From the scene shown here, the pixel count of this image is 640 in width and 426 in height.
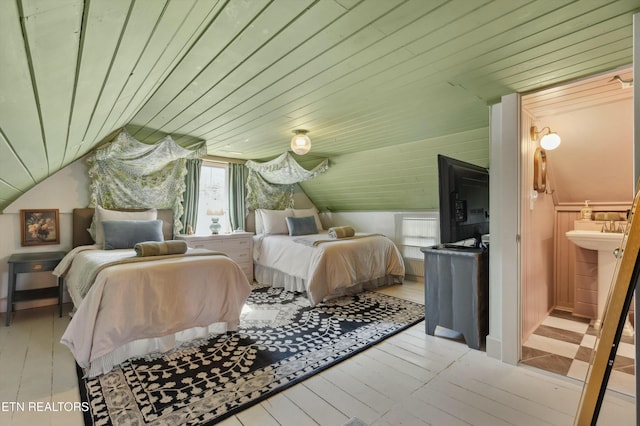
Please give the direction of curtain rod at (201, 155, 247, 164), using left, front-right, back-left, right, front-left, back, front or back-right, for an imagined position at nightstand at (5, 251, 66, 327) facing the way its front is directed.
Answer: front-left

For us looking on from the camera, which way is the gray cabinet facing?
facing away from the viewer and to the left of the viewer

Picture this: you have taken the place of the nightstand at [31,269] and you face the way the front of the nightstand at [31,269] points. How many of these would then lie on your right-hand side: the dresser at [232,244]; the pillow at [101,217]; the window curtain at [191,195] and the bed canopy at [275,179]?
0

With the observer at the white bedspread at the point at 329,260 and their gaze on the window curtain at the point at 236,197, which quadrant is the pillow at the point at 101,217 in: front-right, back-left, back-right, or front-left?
front-left

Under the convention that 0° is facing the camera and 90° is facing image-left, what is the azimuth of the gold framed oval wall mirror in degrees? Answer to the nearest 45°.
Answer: approximately 315°

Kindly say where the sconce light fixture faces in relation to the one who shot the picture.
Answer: facing the viewer and to the right of the viewer

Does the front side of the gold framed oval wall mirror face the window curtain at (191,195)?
no

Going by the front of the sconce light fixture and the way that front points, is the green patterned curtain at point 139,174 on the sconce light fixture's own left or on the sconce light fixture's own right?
on the sconce light fixture's own right

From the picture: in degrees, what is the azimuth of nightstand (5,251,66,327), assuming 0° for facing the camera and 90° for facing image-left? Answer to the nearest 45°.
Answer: approximately 315°

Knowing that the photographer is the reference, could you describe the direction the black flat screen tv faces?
facing away from the viewer and to the left of the viewer

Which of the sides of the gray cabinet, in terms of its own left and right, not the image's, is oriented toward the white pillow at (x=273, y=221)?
front
